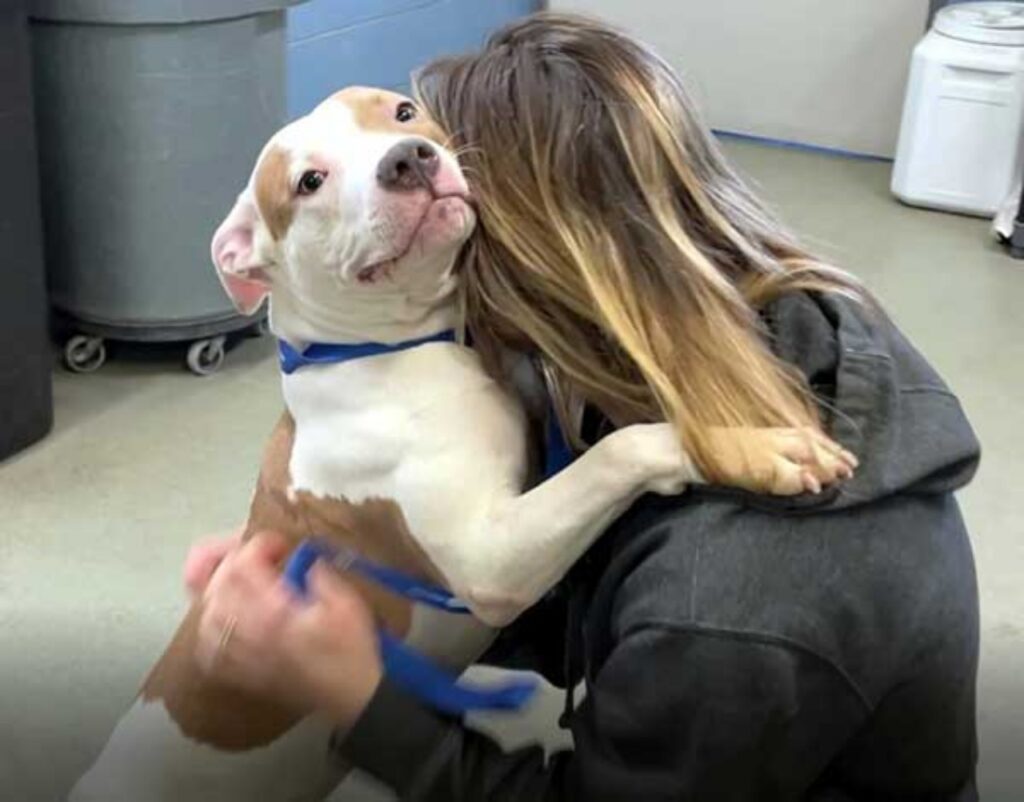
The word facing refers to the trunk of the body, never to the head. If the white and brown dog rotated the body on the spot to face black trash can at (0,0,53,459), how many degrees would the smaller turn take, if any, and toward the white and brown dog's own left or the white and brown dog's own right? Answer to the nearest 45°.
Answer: approximately 180°

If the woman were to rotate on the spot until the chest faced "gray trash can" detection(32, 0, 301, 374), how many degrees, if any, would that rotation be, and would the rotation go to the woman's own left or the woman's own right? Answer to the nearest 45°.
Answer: approximately 45° to the woman's own right

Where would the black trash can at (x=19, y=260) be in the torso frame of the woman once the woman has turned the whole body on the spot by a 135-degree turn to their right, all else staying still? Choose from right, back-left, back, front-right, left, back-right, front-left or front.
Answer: left

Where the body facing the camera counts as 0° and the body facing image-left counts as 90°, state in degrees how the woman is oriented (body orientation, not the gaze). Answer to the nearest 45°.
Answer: approximately 90°

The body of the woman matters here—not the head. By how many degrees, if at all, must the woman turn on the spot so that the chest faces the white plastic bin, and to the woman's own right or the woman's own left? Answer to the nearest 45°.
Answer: approximately 90° to the woman's own right

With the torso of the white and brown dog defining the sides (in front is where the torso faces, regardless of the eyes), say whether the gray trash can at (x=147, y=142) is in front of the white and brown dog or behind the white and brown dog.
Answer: behind

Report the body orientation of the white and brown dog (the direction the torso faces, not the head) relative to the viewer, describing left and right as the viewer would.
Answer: facing the viewer and to the right of the viewer

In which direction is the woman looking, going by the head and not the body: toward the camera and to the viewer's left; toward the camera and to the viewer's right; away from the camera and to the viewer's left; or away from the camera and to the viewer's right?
away from the camera and to the viewer's left
